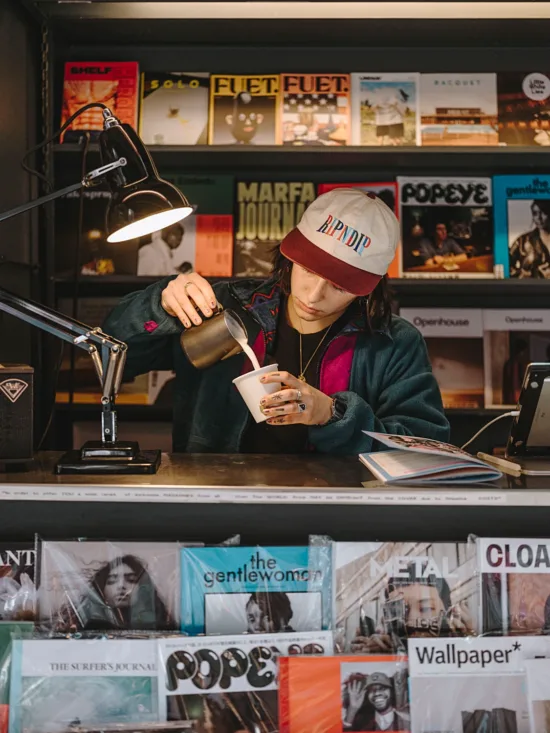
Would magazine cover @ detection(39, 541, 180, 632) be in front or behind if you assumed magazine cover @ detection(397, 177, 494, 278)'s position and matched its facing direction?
in front

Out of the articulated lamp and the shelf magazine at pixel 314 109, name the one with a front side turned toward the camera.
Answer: the shelf magazine

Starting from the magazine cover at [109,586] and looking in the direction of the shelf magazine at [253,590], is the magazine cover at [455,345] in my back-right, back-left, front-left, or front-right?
front-left

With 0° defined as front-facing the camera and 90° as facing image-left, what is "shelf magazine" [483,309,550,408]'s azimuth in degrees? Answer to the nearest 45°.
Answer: approximately 0°

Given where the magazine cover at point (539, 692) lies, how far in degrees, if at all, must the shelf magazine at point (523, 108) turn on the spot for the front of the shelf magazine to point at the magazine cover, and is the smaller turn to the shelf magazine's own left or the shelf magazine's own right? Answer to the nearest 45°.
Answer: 0° — it already faces it

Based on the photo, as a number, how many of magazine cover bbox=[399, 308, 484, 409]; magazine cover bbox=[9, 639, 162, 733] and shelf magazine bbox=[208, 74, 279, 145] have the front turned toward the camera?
3

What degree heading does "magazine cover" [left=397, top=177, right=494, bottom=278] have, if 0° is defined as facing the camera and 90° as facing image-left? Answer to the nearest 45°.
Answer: approximately 0°

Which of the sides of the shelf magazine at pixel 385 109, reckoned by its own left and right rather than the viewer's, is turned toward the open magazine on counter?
front

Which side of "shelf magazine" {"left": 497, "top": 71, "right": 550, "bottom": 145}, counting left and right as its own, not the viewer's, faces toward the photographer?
front

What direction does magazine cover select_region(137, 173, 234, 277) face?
toward the camera

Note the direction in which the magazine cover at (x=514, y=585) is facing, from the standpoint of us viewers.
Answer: facing the viewer

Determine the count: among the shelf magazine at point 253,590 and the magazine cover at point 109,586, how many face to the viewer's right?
0
